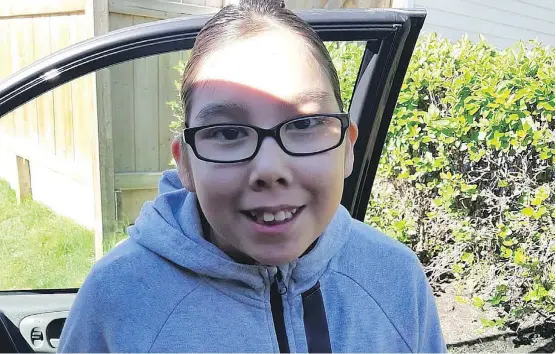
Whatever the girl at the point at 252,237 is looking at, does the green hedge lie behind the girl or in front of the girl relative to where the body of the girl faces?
behind

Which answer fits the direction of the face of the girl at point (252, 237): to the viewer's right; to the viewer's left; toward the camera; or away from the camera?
toward the camera

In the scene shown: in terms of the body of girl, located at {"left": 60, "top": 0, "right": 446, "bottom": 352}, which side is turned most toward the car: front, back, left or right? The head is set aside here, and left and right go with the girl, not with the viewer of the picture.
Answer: back

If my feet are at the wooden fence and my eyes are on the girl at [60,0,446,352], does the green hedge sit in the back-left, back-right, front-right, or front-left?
front-left

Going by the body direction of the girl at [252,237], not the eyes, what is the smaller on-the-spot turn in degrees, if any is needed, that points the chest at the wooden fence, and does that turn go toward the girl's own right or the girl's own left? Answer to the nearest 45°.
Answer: approximately 180°

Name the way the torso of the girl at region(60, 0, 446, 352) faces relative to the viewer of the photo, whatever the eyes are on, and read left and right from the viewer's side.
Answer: facing the viewer
